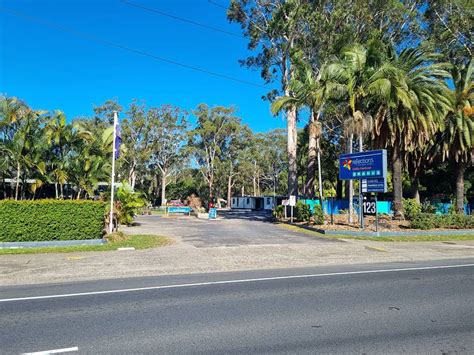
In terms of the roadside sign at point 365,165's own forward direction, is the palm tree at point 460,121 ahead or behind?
behind

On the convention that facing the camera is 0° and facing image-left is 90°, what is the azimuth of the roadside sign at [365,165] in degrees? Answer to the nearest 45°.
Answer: approximately 45°

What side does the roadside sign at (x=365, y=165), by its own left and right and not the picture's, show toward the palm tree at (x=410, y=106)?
back

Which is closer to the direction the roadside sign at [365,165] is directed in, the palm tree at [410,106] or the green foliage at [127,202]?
the green foliage
